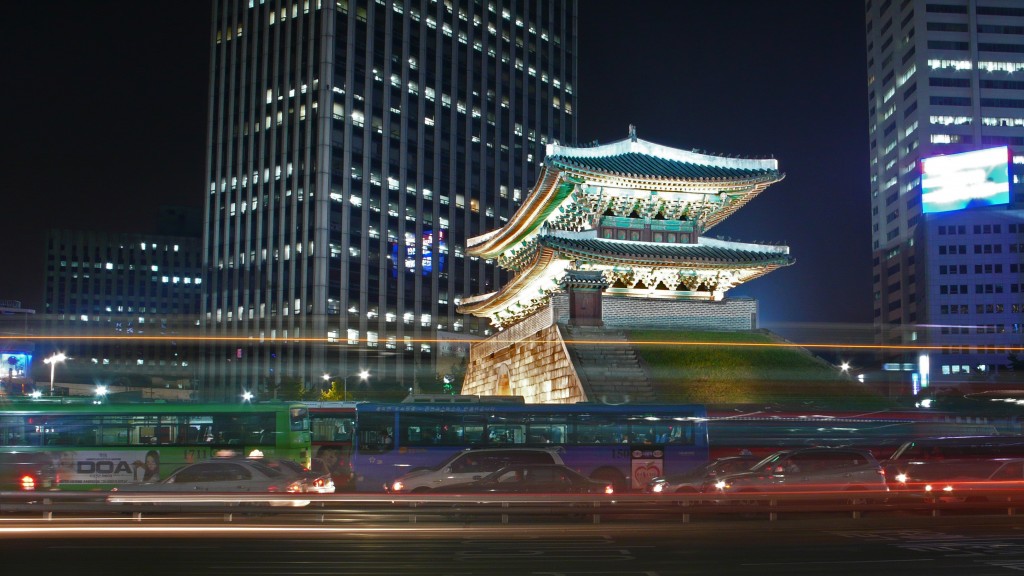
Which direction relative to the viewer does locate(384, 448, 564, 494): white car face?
to the viewer's left

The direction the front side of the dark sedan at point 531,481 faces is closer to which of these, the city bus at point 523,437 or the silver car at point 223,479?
the silver car

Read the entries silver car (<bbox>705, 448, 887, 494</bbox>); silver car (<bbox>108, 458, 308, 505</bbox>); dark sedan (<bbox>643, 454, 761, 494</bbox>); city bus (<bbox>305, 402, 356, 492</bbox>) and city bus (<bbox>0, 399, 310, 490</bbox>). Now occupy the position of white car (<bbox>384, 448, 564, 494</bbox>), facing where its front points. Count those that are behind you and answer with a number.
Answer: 2

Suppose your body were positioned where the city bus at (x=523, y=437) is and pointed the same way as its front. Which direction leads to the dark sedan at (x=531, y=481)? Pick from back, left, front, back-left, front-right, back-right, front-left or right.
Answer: left

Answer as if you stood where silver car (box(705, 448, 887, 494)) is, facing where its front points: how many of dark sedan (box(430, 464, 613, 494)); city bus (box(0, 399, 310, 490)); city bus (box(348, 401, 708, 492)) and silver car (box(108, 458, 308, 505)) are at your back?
0

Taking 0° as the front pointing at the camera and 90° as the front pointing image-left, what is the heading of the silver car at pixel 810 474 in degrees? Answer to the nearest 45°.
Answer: approximately 90°

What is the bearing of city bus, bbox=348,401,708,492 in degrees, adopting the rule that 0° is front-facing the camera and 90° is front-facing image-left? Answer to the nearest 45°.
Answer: approximately 90°

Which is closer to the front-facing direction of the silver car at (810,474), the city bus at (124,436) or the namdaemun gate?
the city bus

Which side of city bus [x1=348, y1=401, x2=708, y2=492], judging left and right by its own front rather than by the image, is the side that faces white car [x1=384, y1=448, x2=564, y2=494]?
left

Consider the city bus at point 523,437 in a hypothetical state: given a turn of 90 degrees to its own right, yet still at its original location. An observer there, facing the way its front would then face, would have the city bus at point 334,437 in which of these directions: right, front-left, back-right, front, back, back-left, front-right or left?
left

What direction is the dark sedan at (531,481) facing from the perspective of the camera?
to the viewer's left

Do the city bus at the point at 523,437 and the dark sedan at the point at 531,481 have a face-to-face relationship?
no

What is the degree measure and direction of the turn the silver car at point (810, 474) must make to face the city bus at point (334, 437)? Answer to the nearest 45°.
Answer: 0° — it already faces it

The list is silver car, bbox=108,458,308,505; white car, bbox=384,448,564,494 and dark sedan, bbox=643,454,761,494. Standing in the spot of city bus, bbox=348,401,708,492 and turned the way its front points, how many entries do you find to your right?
0

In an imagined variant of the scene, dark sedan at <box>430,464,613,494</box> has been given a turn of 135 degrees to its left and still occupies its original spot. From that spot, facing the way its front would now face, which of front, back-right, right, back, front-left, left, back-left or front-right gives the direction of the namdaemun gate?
back-left

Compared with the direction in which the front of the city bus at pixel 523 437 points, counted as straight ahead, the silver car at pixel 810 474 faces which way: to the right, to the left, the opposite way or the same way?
the same way

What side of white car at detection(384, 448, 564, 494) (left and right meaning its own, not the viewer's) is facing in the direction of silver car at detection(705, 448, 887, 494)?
back
